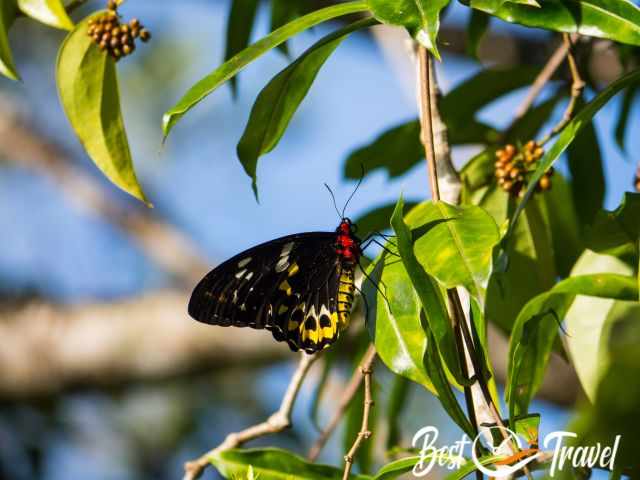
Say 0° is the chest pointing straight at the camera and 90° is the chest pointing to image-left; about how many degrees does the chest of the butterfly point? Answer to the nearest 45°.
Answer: approximately 270°
